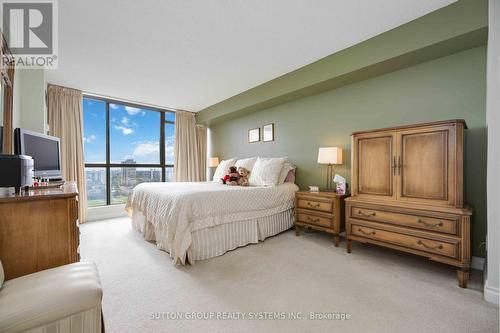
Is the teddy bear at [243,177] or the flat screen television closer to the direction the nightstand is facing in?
the flat screen television

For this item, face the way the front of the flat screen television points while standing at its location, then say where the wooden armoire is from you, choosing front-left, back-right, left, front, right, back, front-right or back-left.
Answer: front

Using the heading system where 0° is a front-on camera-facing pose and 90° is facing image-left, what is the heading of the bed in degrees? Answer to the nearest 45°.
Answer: approximately 45°

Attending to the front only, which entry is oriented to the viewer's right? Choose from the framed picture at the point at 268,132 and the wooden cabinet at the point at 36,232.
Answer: the wooden cabinet

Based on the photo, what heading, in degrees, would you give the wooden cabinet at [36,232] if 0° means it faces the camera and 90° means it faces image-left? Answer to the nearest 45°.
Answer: approximately 270°

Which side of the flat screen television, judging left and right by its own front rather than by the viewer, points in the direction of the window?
left

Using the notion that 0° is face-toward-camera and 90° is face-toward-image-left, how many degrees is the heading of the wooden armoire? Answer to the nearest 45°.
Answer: approximately 45°

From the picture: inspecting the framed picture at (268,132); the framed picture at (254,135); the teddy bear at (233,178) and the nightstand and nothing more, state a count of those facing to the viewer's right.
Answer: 0

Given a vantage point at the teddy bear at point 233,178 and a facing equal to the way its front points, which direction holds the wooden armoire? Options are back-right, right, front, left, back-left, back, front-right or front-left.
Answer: left

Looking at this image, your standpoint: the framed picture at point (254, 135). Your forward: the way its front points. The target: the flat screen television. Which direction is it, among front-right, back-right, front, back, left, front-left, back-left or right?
front

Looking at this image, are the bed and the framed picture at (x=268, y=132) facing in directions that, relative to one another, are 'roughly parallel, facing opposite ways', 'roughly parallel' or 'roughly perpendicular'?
roughly parallel

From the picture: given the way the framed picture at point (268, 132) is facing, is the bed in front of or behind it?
in front

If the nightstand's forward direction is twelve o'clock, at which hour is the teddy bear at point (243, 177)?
The teddy bear is roughly at 2 o'clock from the nightstand.

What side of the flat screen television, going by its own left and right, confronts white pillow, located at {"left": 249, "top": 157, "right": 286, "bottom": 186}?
front

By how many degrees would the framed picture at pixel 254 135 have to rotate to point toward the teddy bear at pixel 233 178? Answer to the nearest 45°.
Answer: approximately 45° to its left

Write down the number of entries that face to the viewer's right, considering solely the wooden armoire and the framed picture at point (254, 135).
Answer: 0
